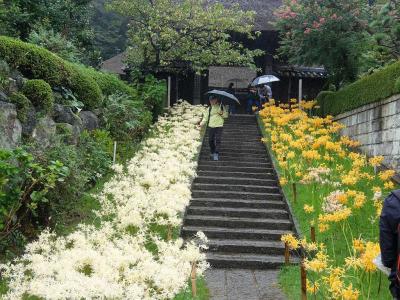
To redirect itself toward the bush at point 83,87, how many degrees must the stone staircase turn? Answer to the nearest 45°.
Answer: approximately 90° to its right

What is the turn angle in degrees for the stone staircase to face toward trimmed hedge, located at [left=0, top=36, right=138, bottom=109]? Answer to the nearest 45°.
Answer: approximately 90° to its right

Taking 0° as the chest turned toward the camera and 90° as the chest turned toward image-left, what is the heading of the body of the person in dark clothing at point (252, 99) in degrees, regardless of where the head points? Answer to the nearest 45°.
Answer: approximately 0°

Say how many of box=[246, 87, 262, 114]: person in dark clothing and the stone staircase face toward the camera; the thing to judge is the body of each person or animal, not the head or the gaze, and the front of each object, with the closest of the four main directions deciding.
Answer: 2

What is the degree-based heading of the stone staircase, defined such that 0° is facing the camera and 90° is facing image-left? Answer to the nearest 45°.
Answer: approximately 0°

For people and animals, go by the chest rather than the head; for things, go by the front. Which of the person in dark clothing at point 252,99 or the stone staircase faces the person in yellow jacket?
the person in dark clothing

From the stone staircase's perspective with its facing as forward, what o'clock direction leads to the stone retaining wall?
The stone retaining wall is roughly at 8 o'clock from the stone staircase.
